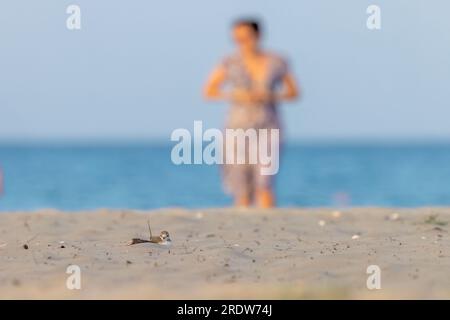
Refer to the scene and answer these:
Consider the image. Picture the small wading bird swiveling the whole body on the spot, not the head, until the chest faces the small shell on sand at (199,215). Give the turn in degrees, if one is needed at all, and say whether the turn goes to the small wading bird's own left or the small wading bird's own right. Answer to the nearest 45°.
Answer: approximately 135° to the small wading bird's own left

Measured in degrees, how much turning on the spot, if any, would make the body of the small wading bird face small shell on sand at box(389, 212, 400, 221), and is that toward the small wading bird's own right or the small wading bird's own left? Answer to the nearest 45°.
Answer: approximately 90° to the small wading bird's own left

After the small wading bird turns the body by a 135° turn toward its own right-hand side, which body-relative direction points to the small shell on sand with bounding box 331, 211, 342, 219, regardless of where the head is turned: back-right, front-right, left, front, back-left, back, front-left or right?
back-right

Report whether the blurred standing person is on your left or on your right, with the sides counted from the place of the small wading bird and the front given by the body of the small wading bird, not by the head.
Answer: on your left

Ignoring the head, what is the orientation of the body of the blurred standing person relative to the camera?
toward the camera

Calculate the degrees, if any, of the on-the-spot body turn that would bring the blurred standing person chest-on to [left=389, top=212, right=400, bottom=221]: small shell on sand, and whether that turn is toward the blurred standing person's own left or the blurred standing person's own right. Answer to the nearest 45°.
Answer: approximately 45° to the blurred standing person's own left

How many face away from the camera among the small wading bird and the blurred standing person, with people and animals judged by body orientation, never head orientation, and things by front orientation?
0

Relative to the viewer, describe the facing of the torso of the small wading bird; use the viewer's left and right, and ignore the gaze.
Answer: facing the viewer and to the right of the viewer

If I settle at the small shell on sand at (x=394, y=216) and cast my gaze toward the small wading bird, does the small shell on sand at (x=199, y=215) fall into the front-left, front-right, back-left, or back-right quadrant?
front-right
